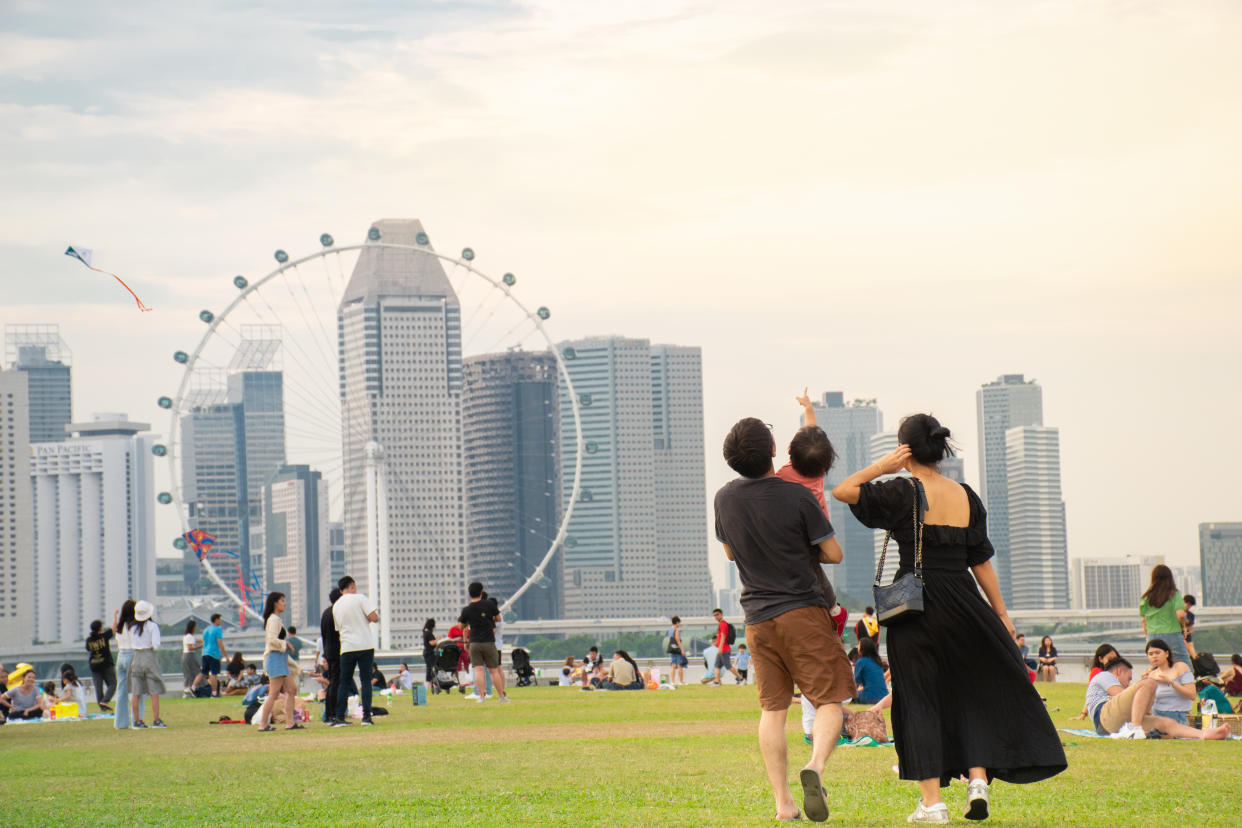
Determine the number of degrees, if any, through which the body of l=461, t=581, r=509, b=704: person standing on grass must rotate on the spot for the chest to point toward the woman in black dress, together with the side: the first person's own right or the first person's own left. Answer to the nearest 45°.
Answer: approximately 180°

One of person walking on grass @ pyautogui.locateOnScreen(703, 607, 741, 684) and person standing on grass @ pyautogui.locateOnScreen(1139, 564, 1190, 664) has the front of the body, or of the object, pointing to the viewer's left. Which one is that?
person walking on grass @ pyautogui.locateOnScreen(703, 607, 741, 684)

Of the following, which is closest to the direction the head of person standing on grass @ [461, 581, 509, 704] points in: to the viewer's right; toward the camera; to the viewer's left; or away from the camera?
away from the camera

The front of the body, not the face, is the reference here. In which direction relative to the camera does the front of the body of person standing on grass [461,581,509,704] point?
away from the camera

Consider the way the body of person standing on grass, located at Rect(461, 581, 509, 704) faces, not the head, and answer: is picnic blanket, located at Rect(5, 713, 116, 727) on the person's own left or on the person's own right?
on the person's own left
